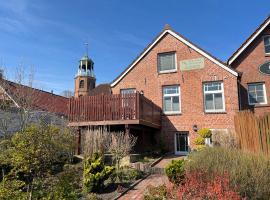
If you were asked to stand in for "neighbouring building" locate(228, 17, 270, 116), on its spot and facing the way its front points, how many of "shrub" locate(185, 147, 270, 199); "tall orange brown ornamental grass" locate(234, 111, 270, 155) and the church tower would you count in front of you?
2

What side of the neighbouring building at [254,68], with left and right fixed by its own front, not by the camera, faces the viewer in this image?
front

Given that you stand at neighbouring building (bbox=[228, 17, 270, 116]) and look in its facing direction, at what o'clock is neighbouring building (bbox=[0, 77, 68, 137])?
neighbouring building (bbox=[0, 77, 68, 137]) is roughly at 2 o'clock from neighbouring building (bbox=[228, 17, 270, 116]).

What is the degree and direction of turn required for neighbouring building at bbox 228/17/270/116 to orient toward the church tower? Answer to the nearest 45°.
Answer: approximately 135° to its right

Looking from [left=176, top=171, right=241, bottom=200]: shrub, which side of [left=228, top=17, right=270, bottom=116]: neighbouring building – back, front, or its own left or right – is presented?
front

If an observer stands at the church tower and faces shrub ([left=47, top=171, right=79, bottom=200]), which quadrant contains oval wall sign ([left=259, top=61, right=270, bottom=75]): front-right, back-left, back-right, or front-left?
front-left

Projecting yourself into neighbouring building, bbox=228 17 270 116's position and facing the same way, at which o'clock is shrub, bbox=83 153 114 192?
The shrub is roughly at 1 o'clock from the neighbouring building.

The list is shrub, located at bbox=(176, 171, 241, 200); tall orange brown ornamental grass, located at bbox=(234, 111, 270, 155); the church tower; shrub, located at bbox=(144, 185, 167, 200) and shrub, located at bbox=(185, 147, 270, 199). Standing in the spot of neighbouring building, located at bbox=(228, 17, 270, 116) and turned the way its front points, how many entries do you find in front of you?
4

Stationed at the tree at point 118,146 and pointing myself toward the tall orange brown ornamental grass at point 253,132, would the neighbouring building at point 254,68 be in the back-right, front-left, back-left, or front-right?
front-left

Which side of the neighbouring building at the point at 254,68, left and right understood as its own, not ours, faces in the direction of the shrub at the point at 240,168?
front

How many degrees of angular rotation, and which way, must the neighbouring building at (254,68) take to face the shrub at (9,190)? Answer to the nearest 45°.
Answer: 0° — it already faces it

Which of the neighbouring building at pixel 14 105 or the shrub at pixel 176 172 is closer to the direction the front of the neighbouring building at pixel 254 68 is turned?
the shrub

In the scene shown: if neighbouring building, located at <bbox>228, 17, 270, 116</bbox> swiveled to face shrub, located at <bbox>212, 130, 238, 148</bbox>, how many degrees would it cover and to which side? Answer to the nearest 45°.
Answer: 0° — it already faces it

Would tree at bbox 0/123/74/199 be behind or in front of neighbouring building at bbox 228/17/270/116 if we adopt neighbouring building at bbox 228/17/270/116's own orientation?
in front

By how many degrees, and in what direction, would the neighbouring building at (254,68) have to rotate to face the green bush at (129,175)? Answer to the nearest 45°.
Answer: approximately 45° to its right

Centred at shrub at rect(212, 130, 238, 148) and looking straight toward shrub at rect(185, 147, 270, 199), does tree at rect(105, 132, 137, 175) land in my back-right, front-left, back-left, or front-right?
front-right
